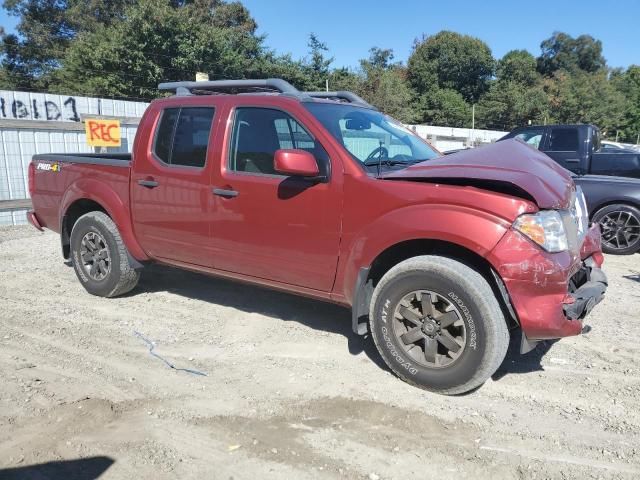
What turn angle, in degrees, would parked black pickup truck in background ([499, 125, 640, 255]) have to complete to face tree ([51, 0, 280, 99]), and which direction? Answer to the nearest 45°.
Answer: approximately 45° to its right

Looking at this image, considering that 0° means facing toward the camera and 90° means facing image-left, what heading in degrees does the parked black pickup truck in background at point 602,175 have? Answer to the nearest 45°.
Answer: approximately 90°

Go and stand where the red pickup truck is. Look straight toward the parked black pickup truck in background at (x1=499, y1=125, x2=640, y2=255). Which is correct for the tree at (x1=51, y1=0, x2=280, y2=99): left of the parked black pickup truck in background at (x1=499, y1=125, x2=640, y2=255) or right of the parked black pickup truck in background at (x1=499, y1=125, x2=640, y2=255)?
left

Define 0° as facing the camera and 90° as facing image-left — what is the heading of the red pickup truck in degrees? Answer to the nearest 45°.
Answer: approximately 315°

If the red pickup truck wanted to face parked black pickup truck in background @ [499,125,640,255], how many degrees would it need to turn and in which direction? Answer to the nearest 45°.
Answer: approximately 90° to its left

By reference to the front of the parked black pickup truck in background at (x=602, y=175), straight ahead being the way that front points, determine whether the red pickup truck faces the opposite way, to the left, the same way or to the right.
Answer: the opposite way

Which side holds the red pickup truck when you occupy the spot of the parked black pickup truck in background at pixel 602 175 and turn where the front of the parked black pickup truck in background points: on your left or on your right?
on your left

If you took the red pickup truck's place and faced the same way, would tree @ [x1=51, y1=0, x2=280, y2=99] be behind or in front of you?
behind

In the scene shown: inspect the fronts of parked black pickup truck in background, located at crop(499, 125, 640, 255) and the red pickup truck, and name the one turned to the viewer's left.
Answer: the parked black pickup truck in background

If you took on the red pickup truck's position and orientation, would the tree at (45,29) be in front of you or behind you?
behind

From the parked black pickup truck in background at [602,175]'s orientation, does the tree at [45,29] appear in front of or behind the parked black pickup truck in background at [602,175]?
in front

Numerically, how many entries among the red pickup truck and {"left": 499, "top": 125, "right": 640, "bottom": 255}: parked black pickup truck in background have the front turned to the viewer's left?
1
